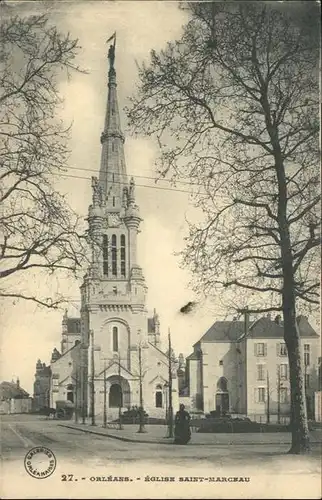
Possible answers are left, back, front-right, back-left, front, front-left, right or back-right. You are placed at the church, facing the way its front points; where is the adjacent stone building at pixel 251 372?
left

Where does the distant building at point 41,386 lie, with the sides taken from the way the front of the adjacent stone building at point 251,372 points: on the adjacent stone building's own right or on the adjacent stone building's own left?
on the adjacent stone building's own right

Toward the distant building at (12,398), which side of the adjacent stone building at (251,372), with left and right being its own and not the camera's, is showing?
right

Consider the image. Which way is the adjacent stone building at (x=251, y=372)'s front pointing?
toward the camera

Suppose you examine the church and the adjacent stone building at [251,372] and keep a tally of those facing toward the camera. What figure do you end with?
2

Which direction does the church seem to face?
toward the camera
